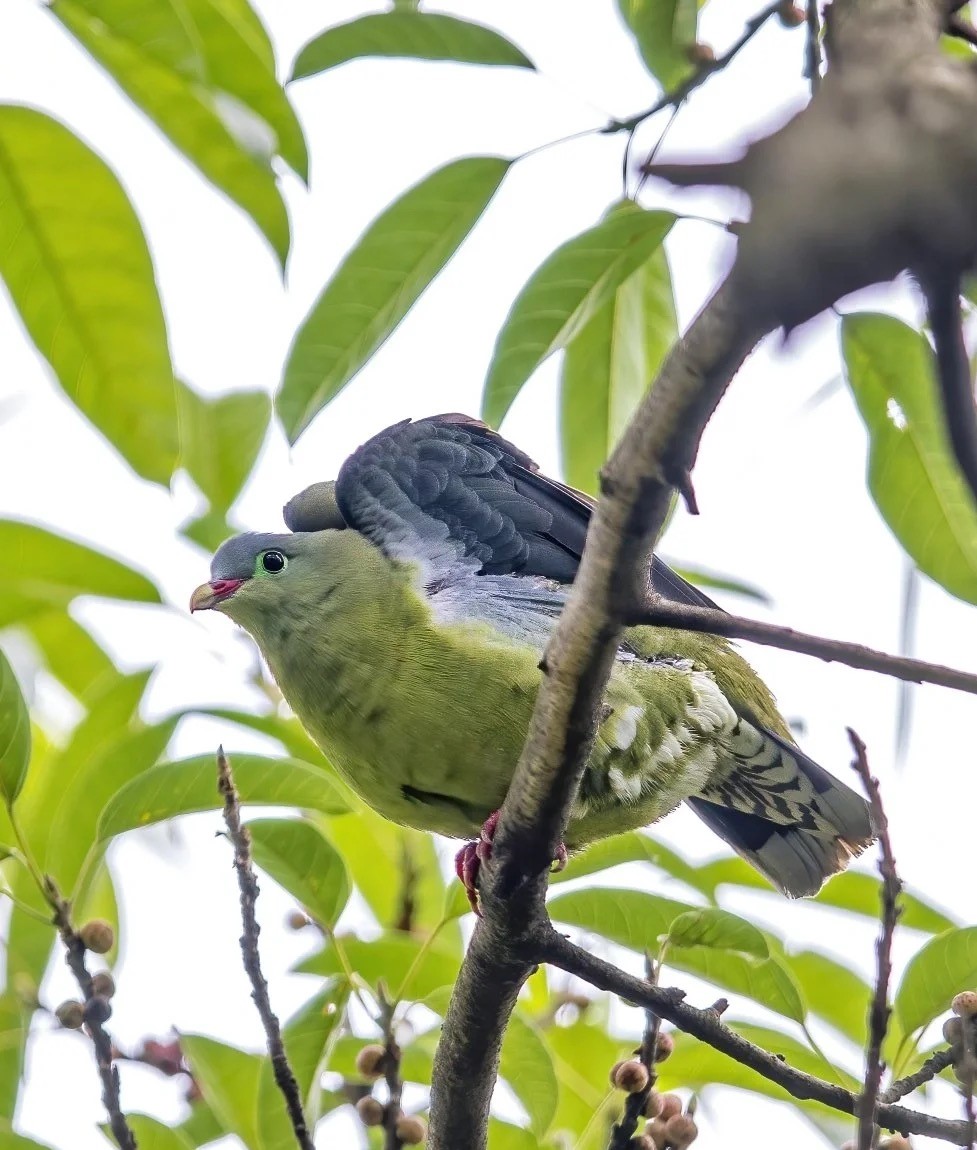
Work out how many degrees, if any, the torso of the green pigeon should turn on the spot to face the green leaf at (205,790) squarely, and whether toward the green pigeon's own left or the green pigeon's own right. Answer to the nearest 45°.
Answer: approximately 45° to the green pigeon's own left

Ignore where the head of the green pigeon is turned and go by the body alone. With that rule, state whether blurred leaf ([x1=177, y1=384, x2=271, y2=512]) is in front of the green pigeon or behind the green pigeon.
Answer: in front

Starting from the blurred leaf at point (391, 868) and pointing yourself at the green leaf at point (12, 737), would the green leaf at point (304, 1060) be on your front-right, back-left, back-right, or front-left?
front-left

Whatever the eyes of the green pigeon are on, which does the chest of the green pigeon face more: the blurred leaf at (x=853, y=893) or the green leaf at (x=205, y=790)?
the green leaf

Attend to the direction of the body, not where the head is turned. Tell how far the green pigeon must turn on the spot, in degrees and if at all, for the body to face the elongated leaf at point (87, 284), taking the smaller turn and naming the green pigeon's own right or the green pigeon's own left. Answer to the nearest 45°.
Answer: approximately 45° to the green pigeon's own left

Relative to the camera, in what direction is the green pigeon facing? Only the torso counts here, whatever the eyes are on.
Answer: to the viewer's left

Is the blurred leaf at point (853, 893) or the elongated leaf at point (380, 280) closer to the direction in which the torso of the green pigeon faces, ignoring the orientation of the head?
the elongated leaf
